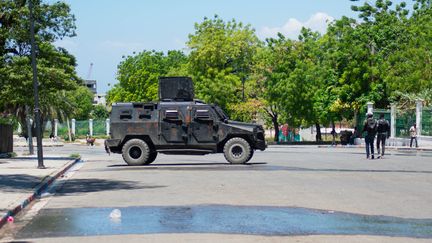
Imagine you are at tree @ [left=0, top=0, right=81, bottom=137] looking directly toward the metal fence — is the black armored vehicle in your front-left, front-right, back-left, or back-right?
front-right

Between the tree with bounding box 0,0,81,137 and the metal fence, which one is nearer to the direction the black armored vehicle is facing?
the metal fence

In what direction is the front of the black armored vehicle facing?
to the viewer's right

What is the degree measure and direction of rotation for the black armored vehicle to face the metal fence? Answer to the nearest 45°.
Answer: approximately 45° to its left

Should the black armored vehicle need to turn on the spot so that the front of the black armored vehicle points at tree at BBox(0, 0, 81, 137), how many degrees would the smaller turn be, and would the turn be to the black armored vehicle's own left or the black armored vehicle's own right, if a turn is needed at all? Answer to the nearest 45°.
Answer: approximately 135° to the black armored vehicle's own left
